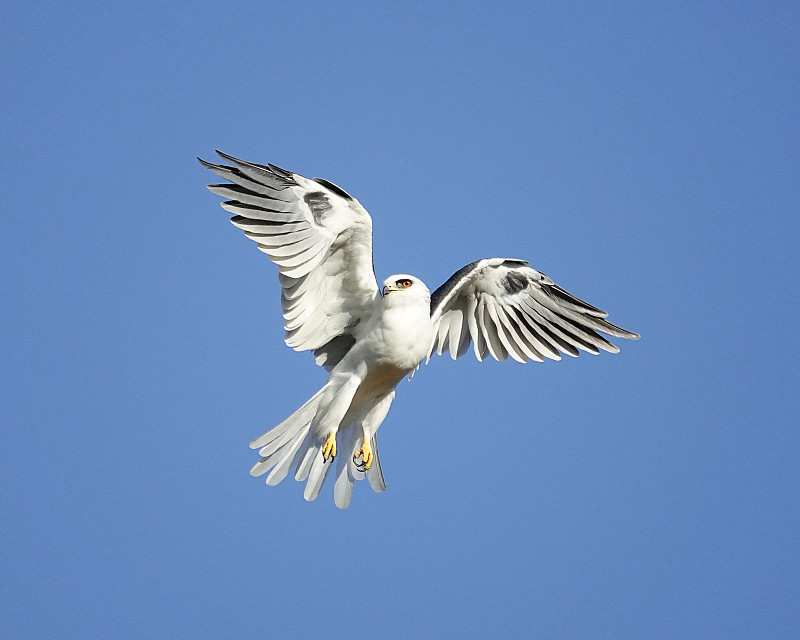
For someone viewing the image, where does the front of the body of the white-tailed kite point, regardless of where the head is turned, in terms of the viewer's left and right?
facing the viewer and to the right of the viewer
